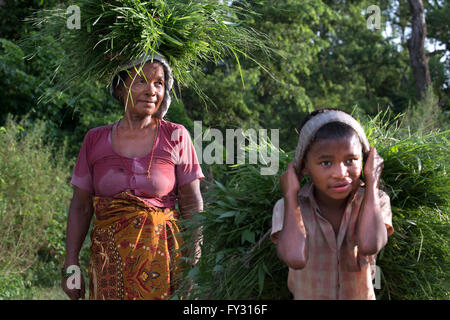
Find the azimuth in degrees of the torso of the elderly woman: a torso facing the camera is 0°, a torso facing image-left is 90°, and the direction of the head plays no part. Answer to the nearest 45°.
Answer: approximately 0°

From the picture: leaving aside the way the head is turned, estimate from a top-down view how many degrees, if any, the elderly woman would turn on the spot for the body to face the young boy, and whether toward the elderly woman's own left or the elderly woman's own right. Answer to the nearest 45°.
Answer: approximately 45° to the elderly woman's own left

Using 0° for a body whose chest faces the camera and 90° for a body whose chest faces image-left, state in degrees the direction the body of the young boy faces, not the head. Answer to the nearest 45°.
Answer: approximately 0°

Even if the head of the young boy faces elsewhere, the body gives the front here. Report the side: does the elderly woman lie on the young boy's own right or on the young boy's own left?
on the young boy's own right

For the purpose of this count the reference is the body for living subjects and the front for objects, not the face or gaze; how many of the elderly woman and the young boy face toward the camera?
2
